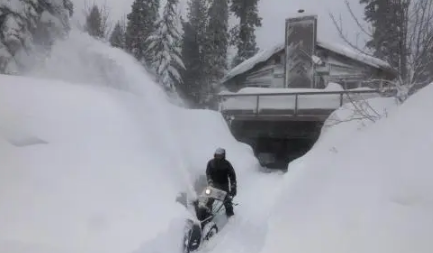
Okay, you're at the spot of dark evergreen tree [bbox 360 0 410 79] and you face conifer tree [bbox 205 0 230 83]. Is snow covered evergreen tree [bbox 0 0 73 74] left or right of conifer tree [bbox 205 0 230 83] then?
left

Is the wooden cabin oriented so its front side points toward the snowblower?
yes

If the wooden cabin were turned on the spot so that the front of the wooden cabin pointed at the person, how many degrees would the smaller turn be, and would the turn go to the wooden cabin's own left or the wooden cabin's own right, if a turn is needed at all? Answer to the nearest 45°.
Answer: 0° — it already faces them

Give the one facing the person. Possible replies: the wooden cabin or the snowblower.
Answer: the wooden cabin

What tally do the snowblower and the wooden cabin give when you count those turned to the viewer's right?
0

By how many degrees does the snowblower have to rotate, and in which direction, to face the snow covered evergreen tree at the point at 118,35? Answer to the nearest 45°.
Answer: approximately 135° to its right

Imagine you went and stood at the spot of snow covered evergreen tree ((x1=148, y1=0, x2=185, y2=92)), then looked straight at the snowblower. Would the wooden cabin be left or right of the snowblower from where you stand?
left

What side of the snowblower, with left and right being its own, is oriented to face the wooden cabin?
back

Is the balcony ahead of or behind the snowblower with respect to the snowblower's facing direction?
behind

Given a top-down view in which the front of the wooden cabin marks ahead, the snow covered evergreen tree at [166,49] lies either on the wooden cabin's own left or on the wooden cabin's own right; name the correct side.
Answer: on the wooden cabin's own right

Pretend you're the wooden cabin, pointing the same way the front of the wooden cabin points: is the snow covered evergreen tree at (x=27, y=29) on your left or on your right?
on your right

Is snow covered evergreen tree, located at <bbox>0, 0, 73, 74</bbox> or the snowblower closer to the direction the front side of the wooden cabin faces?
the snowblower

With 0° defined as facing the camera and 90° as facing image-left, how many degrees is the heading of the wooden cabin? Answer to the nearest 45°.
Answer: approximately 0°

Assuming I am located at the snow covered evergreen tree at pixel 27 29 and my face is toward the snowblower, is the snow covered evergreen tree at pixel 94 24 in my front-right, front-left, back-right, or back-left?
back-left
